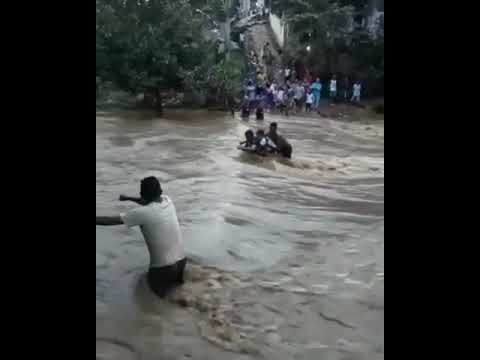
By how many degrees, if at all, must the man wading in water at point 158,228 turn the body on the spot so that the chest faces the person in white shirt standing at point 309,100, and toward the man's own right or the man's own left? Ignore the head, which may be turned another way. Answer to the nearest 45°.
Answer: approximately 45° to the man's own right

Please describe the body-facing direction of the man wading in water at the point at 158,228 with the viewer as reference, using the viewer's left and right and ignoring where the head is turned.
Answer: facing away from the viewer and to the left of the viewer

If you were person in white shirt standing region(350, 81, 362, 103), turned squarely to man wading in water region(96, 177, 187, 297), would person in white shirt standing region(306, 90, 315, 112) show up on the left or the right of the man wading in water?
right
